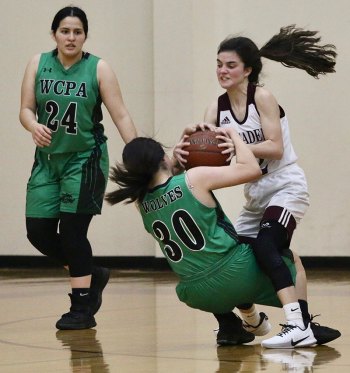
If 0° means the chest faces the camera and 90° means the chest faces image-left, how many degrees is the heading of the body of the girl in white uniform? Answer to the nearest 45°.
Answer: approximately 45°

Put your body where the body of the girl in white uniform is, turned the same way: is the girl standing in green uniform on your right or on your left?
on your right
